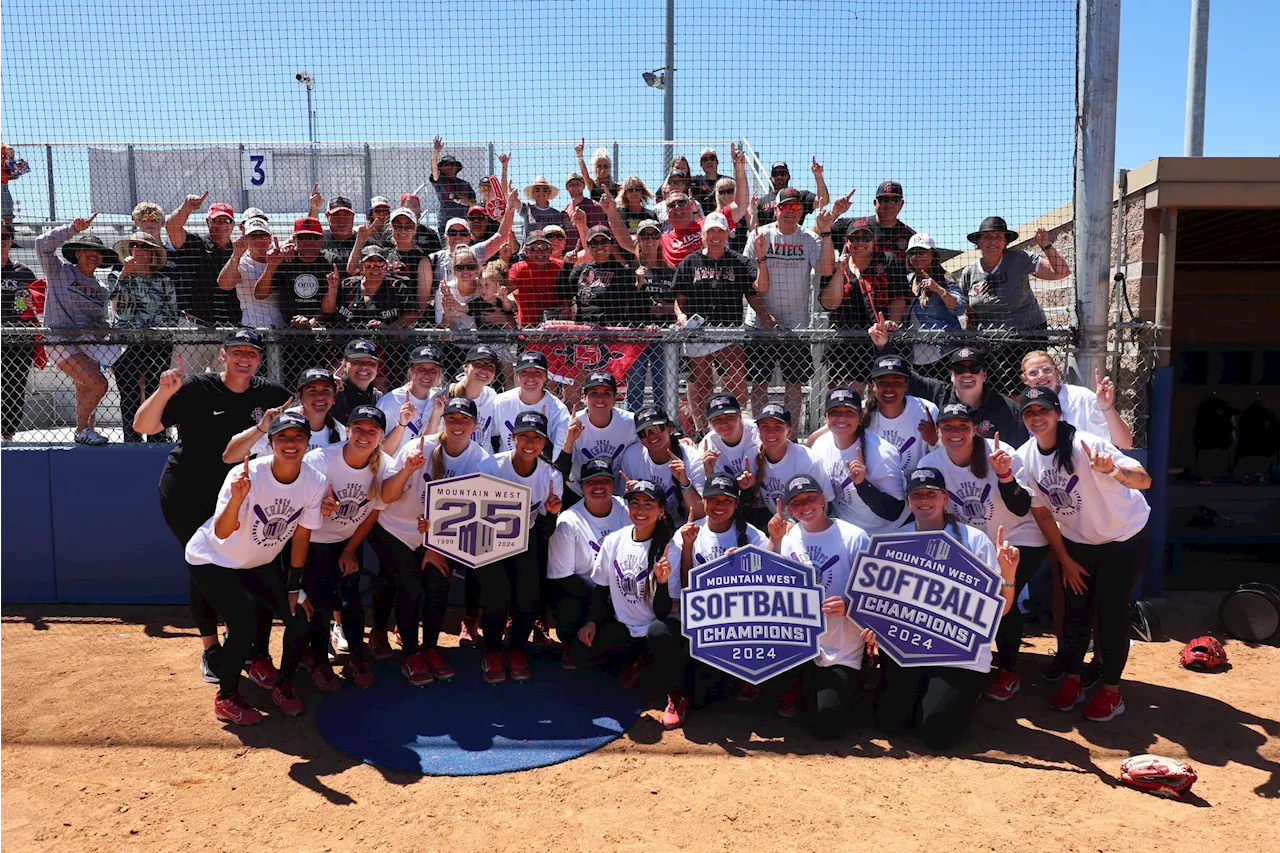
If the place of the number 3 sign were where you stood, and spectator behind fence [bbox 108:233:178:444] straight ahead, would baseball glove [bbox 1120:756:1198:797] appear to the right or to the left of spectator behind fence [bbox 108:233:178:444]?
left

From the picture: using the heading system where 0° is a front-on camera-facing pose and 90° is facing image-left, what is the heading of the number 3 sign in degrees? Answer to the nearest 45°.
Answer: approximately 0°

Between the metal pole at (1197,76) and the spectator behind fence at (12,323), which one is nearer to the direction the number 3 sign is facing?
the spectator behind fence

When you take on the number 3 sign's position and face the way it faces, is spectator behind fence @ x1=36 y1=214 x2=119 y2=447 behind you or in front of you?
in front

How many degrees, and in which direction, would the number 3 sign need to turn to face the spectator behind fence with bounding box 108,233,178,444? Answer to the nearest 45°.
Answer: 0° — it already faces them

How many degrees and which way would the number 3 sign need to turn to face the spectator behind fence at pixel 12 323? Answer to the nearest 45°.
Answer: approximately 45° to its right

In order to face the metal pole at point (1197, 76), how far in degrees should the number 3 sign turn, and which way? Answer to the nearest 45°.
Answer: approximately 90° to its left

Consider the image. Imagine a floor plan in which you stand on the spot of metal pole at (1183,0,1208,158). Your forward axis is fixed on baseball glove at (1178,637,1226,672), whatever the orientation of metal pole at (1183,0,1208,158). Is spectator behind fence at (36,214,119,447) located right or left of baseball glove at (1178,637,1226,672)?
right

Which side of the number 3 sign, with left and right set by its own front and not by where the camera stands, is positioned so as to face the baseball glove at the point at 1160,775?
front

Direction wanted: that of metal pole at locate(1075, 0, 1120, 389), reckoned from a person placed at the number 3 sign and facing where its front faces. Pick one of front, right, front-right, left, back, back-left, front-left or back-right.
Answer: front-left

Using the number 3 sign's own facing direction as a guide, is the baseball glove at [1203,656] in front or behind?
in front
